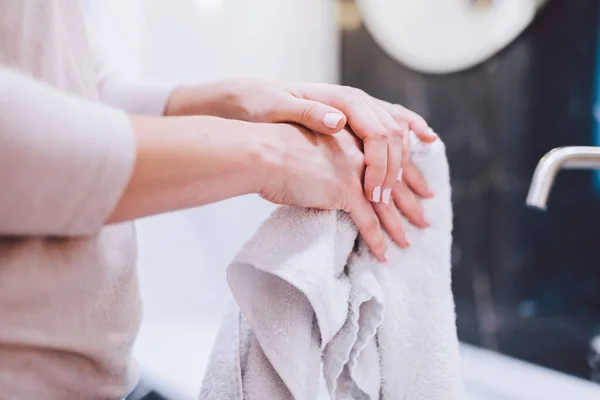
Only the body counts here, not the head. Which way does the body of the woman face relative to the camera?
to the viewer's right

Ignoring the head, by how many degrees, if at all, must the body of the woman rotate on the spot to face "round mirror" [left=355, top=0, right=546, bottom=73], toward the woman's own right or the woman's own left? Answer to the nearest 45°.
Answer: approximately 45° to the woman's own left
